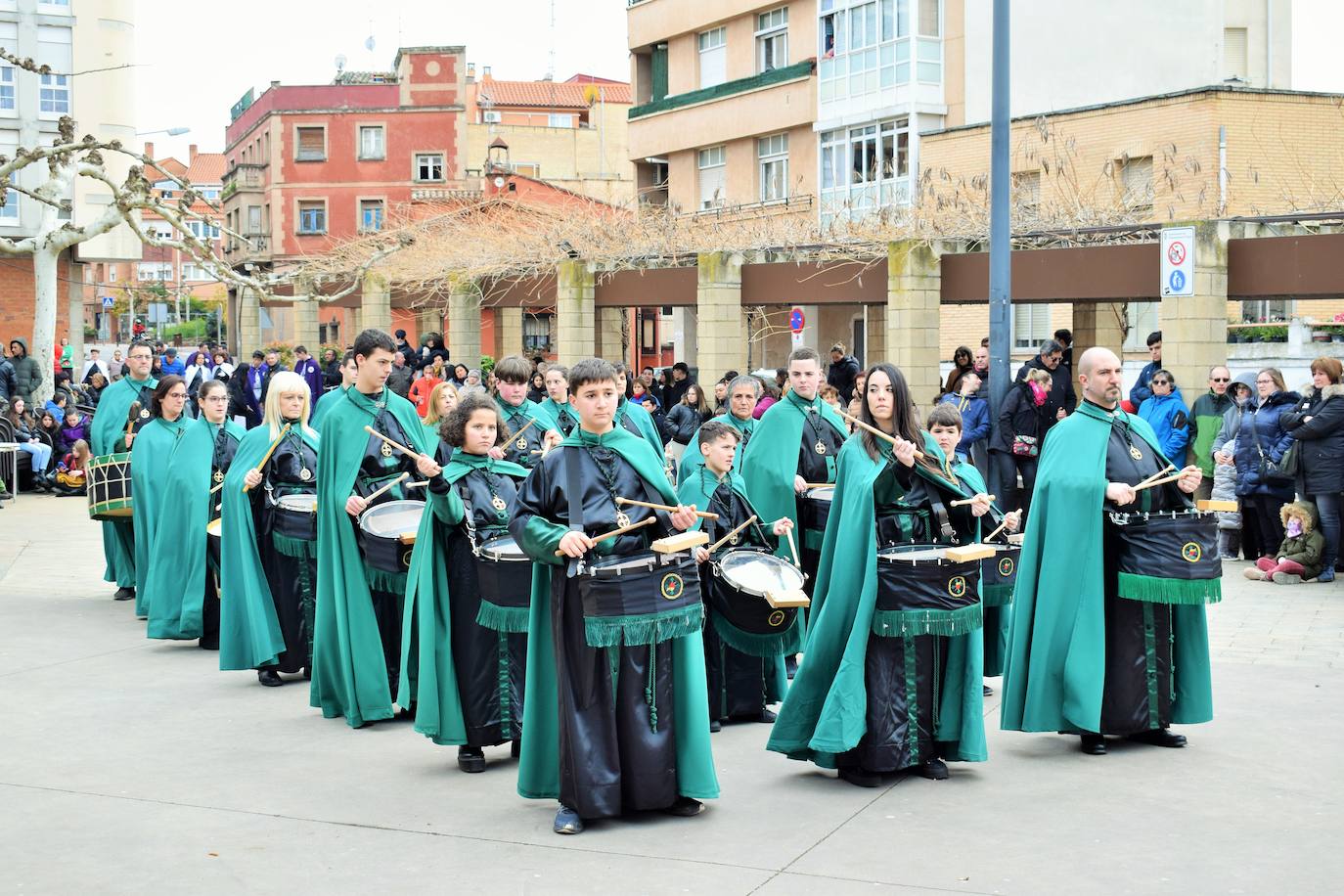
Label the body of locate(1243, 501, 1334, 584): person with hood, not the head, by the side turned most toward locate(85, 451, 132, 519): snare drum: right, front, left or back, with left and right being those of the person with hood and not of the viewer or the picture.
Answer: front

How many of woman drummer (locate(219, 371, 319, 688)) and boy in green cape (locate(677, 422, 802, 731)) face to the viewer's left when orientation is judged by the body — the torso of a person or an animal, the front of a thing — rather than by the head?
0

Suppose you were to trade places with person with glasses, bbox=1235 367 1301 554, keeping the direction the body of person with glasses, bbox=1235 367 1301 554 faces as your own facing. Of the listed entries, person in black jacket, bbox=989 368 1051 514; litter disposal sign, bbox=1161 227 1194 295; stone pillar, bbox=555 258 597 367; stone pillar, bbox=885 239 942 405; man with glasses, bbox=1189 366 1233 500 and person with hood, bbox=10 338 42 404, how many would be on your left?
0

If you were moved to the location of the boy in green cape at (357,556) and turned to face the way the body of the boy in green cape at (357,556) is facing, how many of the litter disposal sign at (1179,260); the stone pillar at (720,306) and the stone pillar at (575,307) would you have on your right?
0

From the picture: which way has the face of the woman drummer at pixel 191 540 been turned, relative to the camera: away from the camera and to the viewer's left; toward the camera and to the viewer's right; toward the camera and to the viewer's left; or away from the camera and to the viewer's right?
toward the camera and to the viewer's right

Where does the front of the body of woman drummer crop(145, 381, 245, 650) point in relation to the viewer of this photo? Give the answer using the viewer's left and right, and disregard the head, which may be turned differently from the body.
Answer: facing the viewer and to the right of the viewer

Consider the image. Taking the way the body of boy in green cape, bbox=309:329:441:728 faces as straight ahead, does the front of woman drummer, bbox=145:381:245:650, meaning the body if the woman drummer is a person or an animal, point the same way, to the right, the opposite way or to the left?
the same way

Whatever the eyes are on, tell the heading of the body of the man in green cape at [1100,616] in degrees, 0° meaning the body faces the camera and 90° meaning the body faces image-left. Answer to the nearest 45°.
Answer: approximately 315°

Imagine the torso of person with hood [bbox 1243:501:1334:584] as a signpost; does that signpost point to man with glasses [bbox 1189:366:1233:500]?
no

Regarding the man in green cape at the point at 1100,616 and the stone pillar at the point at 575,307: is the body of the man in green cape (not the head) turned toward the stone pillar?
no

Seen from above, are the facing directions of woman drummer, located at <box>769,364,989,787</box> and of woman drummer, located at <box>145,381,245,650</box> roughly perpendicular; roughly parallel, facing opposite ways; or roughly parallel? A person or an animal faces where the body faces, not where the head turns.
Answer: roughly parallel

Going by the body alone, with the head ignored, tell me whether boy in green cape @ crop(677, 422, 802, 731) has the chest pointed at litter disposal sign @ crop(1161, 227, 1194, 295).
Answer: no

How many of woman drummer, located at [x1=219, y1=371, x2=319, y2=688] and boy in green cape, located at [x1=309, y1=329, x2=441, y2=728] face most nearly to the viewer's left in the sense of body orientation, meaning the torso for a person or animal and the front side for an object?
0

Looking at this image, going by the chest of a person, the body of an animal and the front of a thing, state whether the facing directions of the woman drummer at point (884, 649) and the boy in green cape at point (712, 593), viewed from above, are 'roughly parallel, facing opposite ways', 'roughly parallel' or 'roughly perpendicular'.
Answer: roughly parallel

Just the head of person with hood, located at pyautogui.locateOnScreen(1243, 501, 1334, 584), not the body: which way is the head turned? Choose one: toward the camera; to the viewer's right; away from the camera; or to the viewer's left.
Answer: toward the camera

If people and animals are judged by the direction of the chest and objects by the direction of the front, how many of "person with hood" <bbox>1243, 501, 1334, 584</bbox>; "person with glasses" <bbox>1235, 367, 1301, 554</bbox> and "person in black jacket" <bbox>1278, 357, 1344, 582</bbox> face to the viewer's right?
0

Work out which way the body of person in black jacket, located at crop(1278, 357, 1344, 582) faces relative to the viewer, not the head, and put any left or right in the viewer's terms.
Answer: facing the viewer and to the left of the viewer
